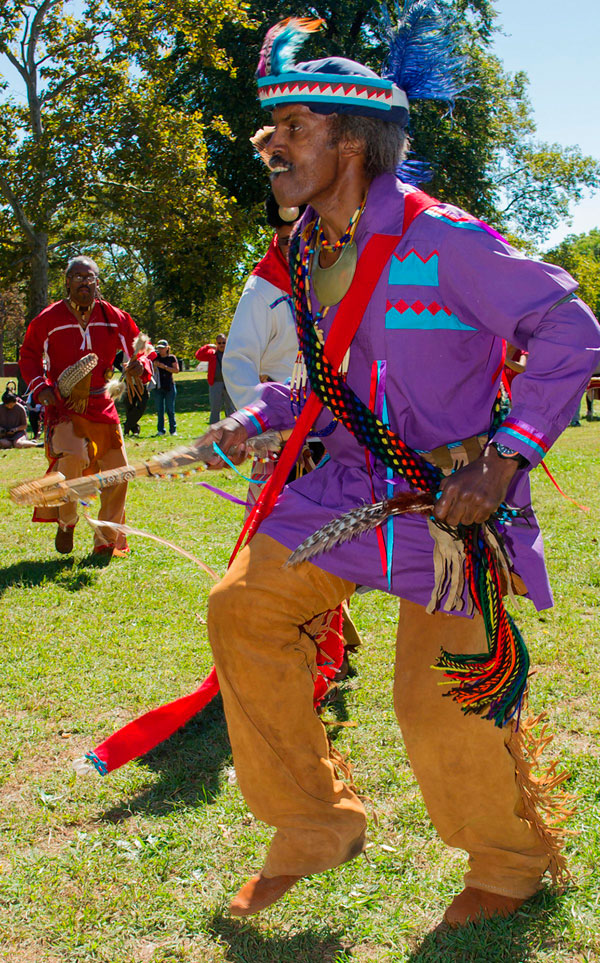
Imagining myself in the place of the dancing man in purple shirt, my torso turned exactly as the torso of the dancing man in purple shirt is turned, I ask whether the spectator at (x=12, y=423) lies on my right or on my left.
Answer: on my right

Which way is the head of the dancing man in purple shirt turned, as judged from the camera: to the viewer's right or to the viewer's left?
to the viewer's left

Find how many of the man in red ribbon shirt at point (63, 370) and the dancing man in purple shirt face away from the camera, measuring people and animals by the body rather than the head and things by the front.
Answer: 0

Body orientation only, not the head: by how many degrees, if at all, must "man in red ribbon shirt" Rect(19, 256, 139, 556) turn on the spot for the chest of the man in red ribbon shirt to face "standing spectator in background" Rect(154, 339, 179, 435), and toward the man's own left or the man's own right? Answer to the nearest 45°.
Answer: approximately 180°

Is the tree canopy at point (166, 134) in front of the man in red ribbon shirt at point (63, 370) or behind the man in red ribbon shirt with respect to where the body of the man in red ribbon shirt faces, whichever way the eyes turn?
behind

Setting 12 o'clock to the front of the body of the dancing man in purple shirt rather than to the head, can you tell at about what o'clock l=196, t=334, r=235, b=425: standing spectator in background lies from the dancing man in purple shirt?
The standing spectator in background is roughly at 4 o'clock from the dancing man in purple shirt.

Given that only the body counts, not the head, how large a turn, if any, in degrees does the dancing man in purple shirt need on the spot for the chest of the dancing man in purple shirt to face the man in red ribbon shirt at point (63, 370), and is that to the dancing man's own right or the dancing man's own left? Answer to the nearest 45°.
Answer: approximately 90° to the dancing man's own right

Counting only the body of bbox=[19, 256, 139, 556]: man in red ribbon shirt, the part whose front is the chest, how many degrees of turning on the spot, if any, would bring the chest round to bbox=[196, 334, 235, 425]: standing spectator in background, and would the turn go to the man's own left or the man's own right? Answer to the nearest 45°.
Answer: approximately 180°

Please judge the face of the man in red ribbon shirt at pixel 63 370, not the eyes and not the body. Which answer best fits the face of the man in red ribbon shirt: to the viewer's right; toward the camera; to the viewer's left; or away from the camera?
toward the camera

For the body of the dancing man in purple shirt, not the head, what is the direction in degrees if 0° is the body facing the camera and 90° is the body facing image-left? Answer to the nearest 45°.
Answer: approximately 45°

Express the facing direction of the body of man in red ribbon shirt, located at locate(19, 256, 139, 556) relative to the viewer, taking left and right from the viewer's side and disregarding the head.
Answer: facing the viewer
